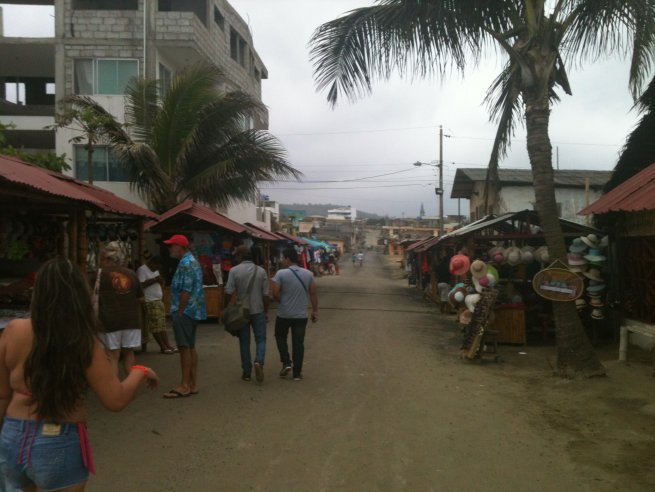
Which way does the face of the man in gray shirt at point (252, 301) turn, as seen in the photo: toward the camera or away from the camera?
away from the camera

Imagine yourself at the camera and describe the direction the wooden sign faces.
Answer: facing the viewer

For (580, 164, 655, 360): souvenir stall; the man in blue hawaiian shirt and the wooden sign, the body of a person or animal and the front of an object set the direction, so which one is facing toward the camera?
the wooden sign

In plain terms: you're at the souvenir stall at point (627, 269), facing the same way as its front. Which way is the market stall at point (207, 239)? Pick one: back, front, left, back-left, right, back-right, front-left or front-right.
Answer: front

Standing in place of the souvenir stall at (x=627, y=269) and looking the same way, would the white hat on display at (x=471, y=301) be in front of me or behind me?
in front

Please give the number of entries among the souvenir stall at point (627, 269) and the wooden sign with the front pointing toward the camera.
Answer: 1

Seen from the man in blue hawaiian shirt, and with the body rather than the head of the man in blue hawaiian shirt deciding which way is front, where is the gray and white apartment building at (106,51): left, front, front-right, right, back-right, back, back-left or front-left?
right

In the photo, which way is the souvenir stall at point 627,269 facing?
to the viewer's left
